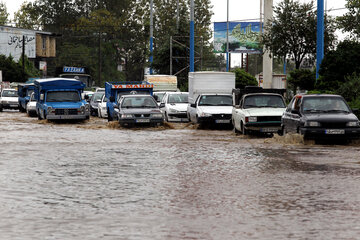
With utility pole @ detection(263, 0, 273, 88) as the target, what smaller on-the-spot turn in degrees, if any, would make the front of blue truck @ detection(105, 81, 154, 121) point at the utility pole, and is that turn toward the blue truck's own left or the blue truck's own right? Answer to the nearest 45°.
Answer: approximately 135° to the blue truck's own left

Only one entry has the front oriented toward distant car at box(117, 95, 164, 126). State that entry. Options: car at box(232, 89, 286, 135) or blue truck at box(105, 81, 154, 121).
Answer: the blue truck

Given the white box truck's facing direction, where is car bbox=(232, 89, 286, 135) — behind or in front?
in front

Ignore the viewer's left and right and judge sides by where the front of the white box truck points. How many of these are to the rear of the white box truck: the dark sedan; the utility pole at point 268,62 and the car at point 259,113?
1

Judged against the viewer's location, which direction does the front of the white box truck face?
facing the viewer

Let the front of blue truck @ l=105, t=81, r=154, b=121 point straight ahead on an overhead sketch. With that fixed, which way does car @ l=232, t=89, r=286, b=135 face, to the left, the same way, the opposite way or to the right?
the same way

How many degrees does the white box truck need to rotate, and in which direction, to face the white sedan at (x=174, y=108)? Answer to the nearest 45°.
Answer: approximately 135° to its right

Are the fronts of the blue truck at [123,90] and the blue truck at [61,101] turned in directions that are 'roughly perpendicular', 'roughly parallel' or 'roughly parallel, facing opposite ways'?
roughly parallel

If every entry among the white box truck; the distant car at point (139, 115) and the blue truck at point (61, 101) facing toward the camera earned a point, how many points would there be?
3

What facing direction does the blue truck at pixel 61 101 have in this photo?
toward the camera

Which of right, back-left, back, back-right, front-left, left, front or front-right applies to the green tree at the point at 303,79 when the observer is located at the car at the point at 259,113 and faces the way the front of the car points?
back

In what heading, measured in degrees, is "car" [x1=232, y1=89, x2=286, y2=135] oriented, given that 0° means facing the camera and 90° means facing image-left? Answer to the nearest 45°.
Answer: approximately 0°

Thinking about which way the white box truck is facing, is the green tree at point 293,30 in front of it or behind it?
behind
